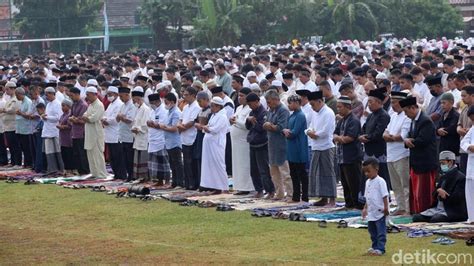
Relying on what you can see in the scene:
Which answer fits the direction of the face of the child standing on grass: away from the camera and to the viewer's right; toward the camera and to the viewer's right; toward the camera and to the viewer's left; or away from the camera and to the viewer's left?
toward the camera and to the viewer's left

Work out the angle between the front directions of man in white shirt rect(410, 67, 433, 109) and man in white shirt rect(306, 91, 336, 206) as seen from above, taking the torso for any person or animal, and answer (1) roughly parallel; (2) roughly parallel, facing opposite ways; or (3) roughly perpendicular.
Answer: roughly parallel

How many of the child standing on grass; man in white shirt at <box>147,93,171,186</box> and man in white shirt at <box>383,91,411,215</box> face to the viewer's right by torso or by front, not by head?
0

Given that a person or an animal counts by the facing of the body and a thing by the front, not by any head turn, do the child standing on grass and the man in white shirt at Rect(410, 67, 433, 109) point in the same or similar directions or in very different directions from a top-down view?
same or similar directions

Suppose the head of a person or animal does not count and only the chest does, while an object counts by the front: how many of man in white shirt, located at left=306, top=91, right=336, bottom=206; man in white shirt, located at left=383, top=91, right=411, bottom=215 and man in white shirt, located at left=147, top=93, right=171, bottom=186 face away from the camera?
0

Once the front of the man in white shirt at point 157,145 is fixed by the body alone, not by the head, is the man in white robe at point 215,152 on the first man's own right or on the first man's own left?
on the first man's own left

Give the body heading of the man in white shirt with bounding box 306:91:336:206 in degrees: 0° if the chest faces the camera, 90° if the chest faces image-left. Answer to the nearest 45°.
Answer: approximately 45°

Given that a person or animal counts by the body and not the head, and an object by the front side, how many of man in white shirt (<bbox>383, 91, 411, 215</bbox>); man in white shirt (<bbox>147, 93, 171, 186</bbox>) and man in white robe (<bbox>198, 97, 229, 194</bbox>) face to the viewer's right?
0

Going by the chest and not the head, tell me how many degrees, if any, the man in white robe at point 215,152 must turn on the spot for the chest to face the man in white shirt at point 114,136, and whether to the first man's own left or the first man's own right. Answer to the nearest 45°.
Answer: approximately 45° to the first man's own right

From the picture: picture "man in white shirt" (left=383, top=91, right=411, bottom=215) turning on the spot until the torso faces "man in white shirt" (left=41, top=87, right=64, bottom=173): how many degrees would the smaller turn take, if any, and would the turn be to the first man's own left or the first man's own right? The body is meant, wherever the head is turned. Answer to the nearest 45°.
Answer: approximately 90° to the first man's own right

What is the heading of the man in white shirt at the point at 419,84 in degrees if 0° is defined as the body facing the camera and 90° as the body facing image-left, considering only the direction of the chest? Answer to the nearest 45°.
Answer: approximately 45°

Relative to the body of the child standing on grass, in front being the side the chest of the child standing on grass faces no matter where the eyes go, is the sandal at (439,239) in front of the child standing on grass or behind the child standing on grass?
behind

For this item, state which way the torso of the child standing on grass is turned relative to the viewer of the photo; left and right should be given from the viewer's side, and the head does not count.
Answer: facing the viewer and to the left of the viewer

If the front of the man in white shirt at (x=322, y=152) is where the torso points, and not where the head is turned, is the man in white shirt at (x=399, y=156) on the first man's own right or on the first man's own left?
on the first man's own left

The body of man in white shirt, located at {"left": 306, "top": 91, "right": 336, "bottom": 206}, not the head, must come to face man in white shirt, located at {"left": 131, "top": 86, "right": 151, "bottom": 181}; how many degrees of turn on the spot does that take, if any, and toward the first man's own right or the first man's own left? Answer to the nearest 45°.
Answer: approximately 90° to the first man's own right

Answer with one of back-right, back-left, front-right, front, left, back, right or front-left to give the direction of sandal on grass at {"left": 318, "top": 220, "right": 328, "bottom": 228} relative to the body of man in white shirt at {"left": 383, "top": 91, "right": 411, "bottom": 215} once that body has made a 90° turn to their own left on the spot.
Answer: right

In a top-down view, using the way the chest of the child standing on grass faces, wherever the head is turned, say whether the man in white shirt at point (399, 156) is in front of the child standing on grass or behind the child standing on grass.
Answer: behind

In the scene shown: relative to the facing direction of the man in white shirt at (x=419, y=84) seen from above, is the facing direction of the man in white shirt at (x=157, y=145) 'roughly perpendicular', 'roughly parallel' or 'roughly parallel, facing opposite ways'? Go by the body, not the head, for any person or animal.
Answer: roughly parallel
